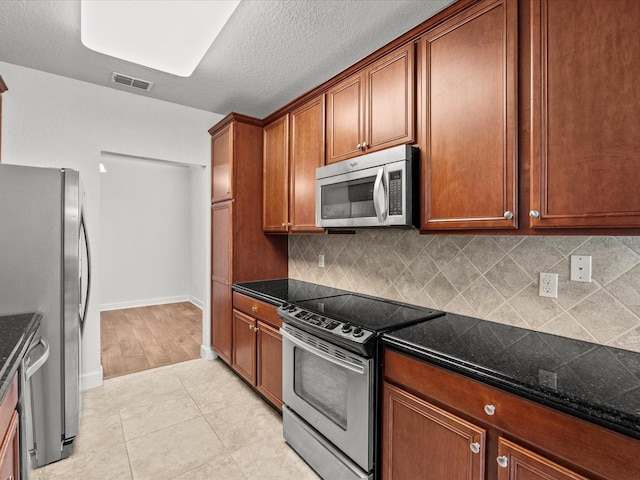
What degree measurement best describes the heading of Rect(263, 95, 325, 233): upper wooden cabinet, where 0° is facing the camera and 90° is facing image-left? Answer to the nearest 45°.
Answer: approximately 45°

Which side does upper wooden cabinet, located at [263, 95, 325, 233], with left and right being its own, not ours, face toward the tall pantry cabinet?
right

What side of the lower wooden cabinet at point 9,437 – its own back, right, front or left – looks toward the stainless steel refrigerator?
left

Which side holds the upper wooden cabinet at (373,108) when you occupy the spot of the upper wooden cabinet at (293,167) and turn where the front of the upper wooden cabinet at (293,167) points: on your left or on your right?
on your left

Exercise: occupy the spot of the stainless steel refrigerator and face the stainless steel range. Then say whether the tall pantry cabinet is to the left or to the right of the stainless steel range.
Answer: left

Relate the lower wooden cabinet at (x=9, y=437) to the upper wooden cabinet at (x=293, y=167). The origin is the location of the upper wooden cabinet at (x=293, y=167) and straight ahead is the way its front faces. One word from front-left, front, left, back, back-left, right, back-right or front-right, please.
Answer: front

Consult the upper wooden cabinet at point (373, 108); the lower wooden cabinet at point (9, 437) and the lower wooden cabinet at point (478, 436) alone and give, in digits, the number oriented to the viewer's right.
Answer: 1

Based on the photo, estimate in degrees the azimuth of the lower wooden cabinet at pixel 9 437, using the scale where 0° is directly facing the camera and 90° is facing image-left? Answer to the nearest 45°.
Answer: approximately 270°

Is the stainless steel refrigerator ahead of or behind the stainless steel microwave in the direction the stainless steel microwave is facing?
ahead

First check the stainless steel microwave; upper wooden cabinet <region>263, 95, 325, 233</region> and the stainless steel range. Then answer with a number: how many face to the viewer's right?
0

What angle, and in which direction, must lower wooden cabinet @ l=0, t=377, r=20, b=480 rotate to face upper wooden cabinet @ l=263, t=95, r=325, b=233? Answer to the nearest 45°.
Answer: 0° — it already faces it

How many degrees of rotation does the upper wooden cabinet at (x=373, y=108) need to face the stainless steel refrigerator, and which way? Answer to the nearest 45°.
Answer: approximately 45° to its right

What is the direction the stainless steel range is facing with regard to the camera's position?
facing the viewer and to the left of the viewer

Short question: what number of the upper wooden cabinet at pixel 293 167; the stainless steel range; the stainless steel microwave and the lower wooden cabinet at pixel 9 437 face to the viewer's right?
1

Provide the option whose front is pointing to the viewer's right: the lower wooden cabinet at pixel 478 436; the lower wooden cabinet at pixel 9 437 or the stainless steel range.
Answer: the lower wooden cabinet at pixel 9 437

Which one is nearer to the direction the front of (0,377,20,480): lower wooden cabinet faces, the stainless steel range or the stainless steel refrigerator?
the stainless steel range

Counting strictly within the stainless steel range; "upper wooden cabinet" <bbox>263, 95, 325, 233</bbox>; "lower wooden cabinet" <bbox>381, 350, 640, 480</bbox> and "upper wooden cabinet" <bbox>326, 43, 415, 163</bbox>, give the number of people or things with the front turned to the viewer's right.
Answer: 0
